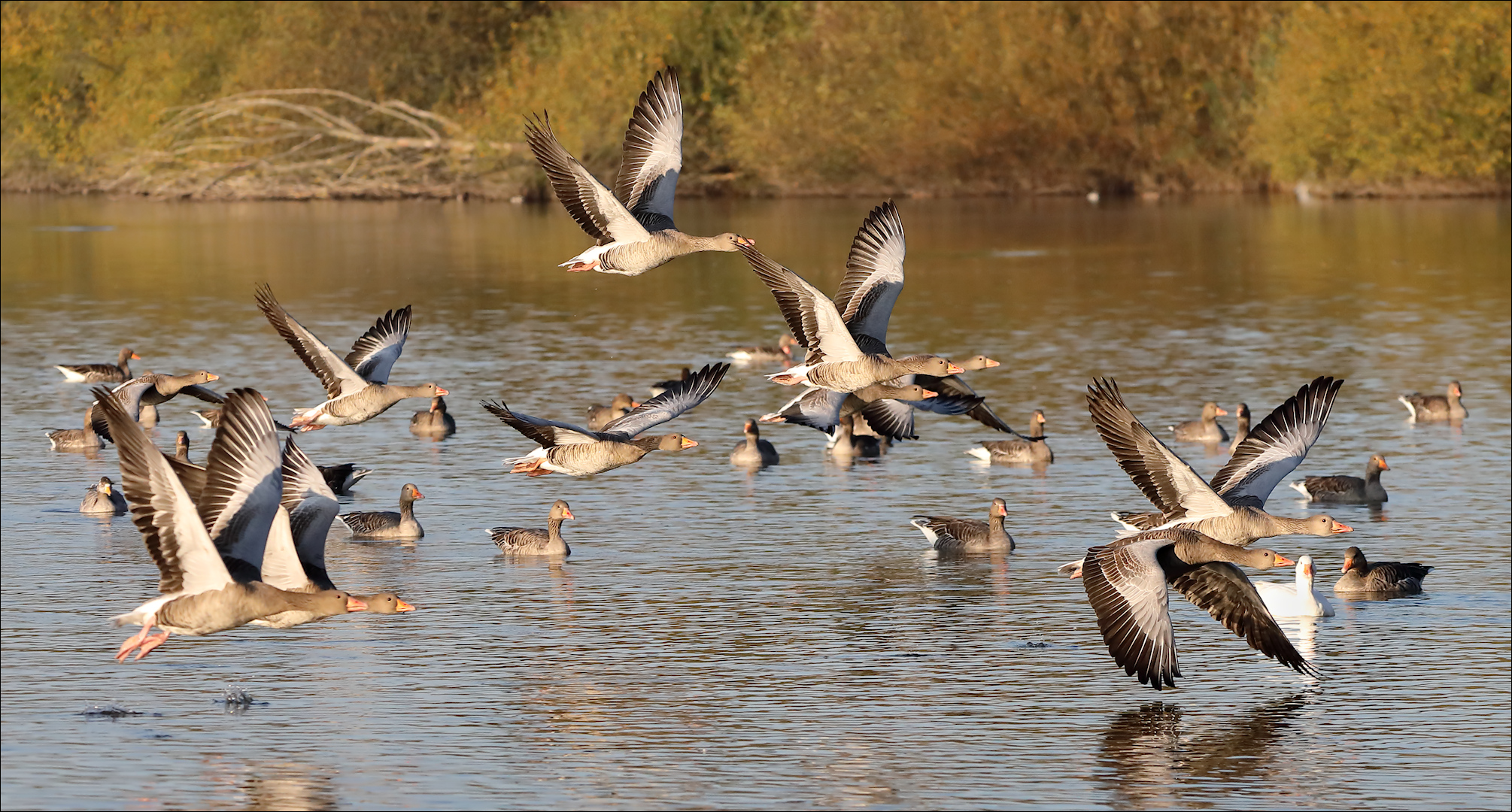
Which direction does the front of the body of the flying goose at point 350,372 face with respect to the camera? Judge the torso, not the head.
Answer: to the viewer's right

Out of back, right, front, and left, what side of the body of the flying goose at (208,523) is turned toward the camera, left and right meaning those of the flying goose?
right

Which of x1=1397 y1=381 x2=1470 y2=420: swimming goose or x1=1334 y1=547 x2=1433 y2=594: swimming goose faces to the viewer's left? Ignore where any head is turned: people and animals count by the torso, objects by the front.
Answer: x1=1334 y1=547 x2=1433 y2=594: swimming goose

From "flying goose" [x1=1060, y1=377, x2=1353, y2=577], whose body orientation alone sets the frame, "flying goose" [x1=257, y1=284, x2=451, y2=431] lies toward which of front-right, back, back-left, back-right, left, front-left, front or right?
back

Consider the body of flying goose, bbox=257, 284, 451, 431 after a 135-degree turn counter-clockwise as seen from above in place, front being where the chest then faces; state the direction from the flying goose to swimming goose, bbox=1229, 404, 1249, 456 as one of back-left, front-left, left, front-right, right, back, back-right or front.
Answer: right

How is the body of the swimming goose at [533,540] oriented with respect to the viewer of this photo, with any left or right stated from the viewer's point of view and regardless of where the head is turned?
facing to the right of the viewer

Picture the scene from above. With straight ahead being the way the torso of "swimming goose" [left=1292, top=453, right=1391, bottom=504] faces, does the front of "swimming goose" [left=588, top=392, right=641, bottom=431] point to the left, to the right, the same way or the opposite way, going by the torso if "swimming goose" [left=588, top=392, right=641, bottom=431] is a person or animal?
the same way

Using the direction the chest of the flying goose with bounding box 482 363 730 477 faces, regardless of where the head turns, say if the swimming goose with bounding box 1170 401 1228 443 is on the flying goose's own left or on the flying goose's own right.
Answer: on the flying goose's own left

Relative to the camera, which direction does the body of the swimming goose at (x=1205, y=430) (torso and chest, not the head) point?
to the viewer's right

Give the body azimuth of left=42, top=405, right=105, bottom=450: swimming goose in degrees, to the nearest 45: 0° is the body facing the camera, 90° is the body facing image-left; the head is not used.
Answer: approximately 270°

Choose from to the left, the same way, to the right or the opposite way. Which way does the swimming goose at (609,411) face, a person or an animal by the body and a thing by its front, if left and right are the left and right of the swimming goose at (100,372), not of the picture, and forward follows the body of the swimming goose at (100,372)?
the same way

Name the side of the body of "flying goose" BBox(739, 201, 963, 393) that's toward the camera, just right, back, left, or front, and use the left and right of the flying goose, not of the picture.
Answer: right

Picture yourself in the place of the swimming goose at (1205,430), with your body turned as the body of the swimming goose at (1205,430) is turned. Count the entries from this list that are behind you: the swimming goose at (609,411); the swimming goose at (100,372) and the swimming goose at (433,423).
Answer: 3

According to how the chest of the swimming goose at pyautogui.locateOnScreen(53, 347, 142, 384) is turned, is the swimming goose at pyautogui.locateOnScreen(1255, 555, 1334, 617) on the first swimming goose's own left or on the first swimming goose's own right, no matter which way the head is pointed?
on the first swimming goose's own right

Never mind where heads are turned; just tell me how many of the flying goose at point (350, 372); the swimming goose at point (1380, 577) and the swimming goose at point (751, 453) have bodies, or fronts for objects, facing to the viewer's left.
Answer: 1

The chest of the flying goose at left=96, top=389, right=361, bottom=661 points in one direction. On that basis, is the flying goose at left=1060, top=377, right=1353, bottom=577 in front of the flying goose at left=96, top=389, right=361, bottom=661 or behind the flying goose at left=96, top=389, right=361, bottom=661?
in front

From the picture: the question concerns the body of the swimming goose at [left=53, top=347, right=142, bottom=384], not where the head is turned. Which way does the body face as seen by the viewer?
to the viewer's right

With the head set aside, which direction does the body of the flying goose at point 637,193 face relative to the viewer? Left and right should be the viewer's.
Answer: facing to the right of the viewer

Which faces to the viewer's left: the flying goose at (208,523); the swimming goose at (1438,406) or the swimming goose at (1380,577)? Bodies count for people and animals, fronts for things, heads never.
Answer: the swimming goose at (1380,577)
